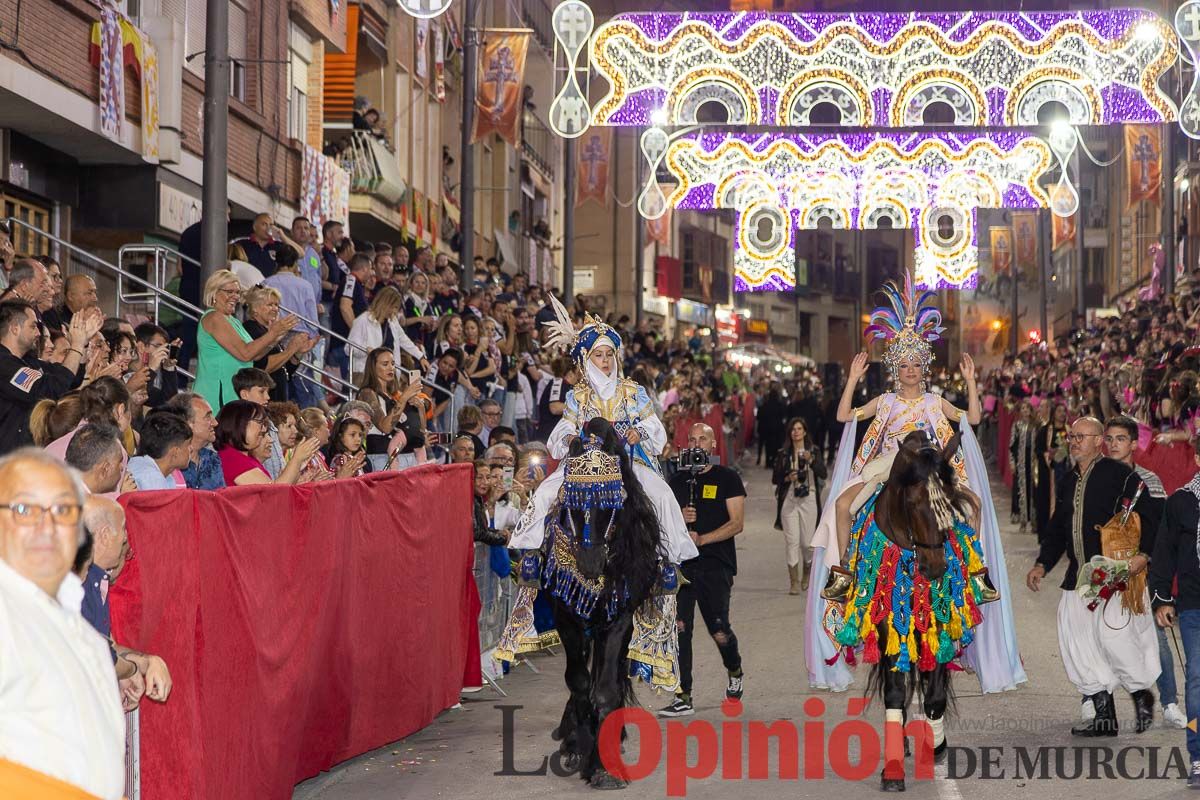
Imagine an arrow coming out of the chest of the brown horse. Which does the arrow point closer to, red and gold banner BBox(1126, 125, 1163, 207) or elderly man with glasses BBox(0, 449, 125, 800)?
the elderly man with glasses

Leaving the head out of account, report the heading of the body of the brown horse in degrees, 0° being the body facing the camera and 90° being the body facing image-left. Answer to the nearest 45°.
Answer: approximately 0°

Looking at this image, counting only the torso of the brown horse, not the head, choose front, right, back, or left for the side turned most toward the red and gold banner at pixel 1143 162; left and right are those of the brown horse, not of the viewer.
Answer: back

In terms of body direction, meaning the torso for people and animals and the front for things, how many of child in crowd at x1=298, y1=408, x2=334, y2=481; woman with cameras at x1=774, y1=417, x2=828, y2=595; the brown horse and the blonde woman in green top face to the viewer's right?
2

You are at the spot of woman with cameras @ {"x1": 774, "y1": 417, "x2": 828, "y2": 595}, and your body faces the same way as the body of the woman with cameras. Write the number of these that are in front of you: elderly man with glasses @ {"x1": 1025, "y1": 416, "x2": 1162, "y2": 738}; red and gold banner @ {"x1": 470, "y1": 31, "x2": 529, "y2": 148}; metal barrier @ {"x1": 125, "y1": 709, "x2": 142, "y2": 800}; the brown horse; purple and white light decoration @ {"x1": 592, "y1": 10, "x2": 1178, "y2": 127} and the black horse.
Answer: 4

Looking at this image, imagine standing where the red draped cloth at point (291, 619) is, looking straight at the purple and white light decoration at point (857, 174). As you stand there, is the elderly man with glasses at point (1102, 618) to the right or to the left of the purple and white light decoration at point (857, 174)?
right

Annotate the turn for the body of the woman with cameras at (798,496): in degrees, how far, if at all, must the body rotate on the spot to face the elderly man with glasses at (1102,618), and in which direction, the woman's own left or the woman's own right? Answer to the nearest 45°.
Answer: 0° — they already face them

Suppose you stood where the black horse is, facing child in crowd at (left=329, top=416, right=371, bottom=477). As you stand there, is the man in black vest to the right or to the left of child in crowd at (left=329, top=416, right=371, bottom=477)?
right

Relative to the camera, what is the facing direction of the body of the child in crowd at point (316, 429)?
to the viewer's right

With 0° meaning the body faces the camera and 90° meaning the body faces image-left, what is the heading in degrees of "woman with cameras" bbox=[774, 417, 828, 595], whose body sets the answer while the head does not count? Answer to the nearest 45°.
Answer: approximately 0°

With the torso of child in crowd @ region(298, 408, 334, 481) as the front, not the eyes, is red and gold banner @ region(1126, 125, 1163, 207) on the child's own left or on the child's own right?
on the child's own left

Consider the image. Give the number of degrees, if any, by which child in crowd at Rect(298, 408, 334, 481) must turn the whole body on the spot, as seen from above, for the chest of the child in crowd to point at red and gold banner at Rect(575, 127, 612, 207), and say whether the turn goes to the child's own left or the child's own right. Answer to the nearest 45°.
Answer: approximately 90° to the child's own left

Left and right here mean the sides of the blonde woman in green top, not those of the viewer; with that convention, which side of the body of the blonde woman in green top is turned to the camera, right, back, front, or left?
right
